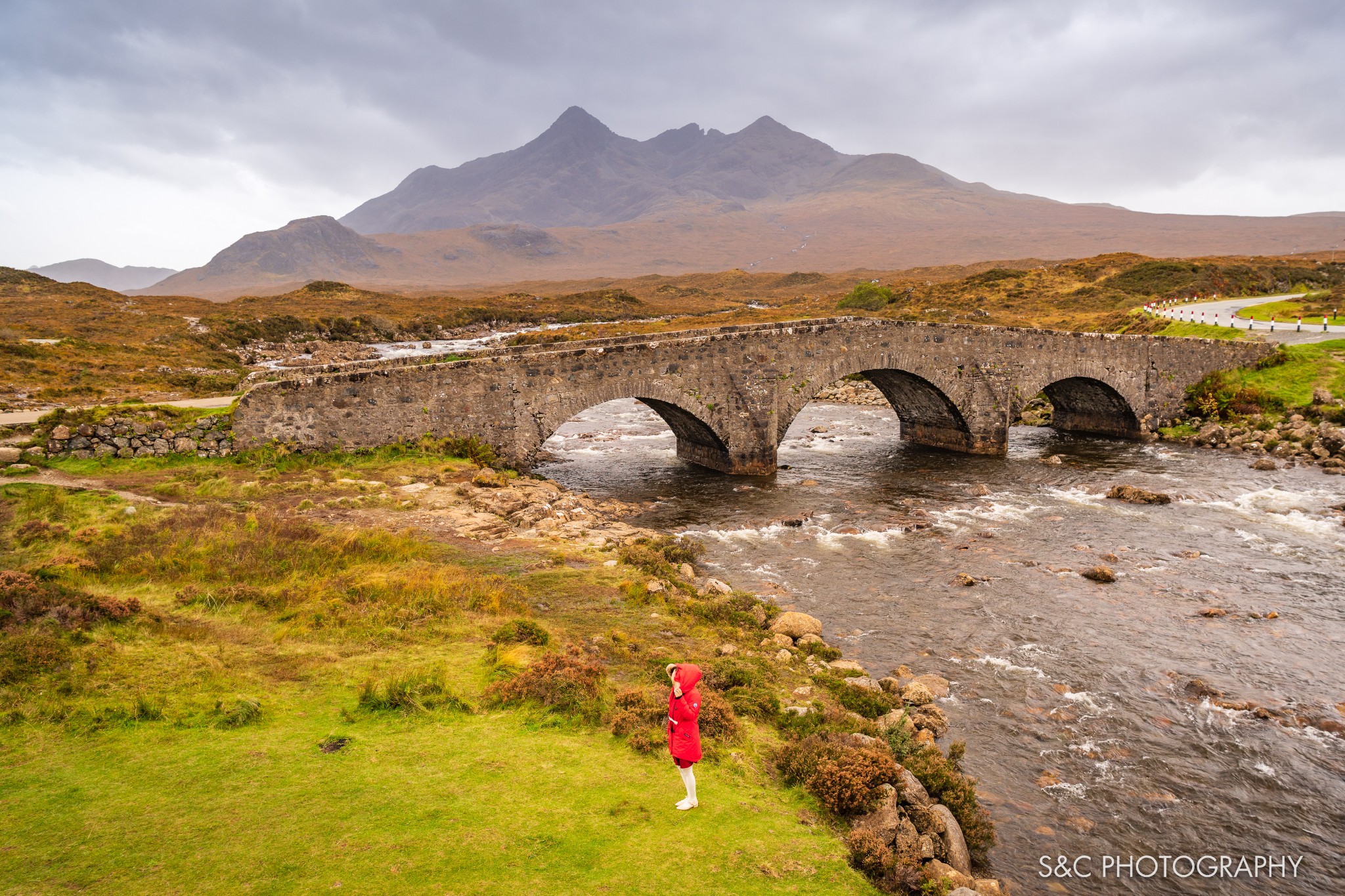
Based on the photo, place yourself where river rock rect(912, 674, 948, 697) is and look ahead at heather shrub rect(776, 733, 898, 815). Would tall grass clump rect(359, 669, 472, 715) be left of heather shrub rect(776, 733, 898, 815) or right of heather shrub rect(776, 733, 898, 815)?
right

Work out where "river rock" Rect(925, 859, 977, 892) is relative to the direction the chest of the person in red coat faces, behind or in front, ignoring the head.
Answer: behind

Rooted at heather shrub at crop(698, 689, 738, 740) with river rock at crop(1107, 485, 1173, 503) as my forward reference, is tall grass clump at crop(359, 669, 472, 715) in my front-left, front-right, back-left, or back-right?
back-left

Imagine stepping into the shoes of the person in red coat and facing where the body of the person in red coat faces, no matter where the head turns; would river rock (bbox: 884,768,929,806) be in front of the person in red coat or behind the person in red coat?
behind

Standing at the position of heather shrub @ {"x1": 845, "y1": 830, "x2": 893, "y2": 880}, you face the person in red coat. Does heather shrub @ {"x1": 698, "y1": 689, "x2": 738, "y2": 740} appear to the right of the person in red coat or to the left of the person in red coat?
right

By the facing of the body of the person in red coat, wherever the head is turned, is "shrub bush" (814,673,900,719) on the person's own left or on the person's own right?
on the person's own right
